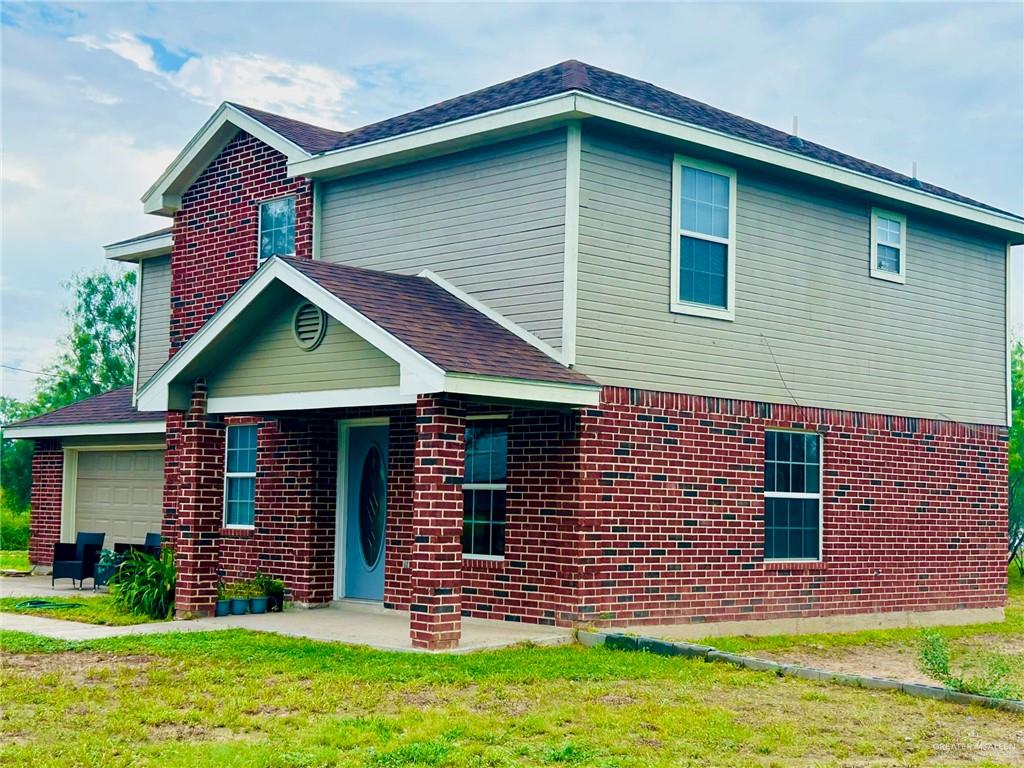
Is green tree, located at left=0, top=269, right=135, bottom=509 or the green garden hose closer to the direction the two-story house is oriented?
the green garden hose

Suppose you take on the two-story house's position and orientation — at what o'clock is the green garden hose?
The green garden hose is roughly at 2 o'clock from the two-story house.

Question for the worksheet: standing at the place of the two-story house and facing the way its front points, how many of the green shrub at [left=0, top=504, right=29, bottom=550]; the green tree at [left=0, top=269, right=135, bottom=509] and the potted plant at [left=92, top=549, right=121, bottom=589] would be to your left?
0

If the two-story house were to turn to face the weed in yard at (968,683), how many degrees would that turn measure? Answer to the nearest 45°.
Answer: approximately 90° to its left

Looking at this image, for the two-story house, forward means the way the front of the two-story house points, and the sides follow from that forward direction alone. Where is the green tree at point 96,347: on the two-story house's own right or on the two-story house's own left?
on the two-story house's own right

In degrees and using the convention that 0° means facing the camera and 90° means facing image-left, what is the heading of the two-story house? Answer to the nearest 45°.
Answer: approximately 45°

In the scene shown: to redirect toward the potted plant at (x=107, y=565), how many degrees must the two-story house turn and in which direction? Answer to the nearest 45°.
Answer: approximately 90° to its right

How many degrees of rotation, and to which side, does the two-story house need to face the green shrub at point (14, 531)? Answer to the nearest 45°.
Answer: approximately 90° to its right
